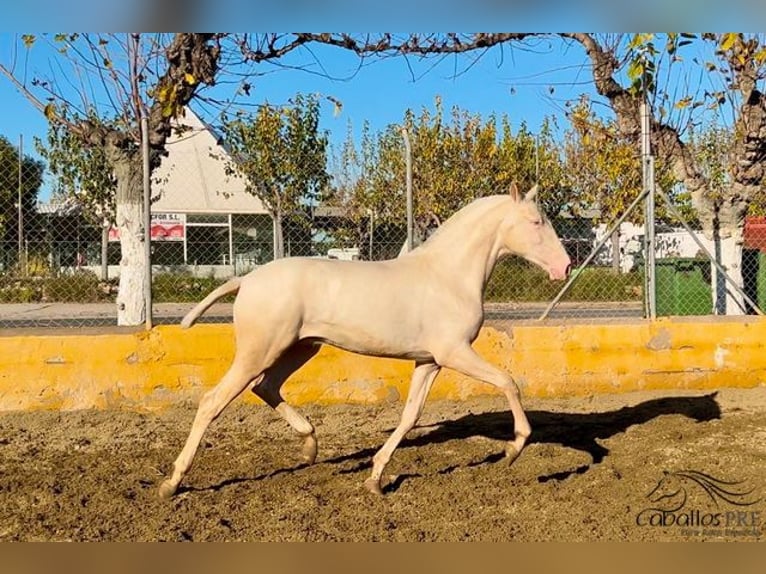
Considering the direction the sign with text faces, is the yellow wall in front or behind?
in front

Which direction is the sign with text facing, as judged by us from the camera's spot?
facing the viewer

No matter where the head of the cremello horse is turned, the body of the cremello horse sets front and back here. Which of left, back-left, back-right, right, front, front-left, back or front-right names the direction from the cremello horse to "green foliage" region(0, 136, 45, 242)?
back-left

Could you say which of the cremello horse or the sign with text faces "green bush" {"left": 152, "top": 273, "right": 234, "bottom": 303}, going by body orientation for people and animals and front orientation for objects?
the sign with text

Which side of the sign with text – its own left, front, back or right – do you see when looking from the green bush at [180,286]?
front

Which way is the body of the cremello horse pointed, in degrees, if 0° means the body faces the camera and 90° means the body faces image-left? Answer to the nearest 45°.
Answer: approximately 270°

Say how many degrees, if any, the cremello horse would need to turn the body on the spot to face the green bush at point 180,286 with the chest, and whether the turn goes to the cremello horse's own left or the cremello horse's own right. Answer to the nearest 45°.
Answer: approximately 135° to the cremello horse's own left

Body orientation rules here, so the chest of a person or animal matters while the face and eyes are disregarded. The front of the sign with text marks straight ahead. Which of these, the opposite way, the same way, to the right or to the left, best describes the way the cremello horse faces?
to the left

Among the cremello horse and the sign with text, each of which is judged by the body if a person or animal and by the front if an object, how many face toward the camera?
1

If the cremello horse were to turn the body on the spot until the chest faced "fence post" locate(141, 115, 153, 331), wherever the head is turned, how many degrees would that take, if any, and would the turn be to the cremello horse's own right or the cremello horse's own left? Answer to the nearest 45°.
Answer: approximately 135° to the cremello horse's own left

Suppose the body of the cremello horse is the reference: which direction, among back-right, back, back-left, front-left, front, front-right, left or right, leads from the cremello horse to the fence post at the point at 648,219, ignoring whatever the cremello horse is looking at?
front-left

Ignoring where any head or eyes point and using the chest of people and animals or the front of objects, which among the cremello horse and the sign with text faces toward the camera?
the sign with text

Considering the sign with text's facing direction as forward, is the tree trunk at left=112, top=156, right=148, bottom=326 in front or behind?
in front

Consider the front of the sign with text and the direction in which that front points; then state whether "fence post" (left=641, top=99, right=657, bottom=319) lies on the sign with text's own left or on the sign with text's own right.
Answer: on the sign with text's own left
